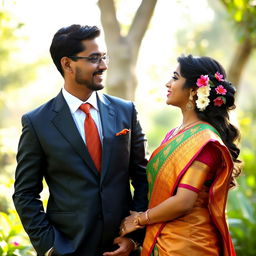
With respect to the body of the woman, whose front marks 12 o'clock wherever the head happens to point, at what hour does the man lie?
The man is roughly at 12 o'clock from the woman.

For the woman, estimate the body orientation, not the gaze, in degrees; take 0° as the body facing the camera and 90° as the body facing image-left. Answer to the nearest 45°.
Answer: approximately 90°

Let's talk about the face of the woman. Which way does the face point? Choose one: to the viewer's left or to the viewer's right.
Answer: to the viewer's left

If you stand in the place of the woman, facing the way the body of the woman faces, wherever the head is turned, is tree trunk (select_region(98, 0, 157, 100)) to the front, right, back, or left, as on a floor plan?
right

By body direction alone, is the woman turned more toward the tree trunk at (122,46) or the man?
the man
